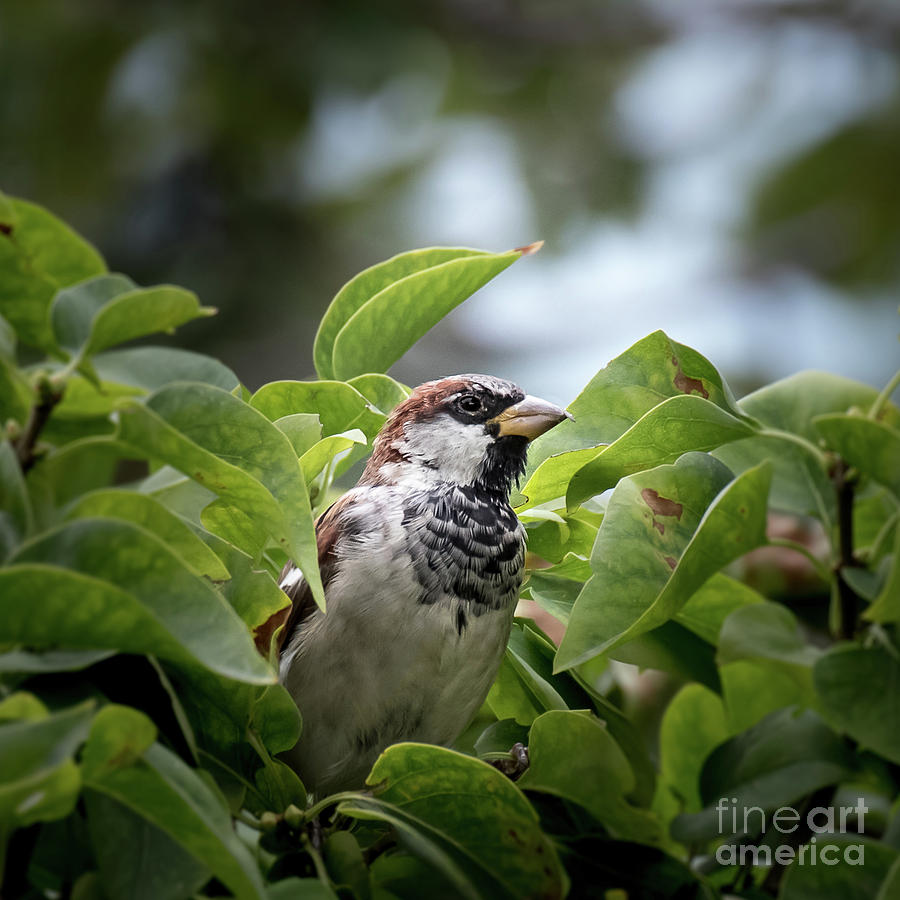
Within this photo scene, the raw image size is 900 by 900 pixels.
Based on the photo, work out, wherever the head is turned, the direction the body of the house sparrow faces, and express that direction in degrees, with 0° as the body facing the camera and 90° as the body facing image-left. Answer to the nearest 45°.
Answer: approximately 315°
